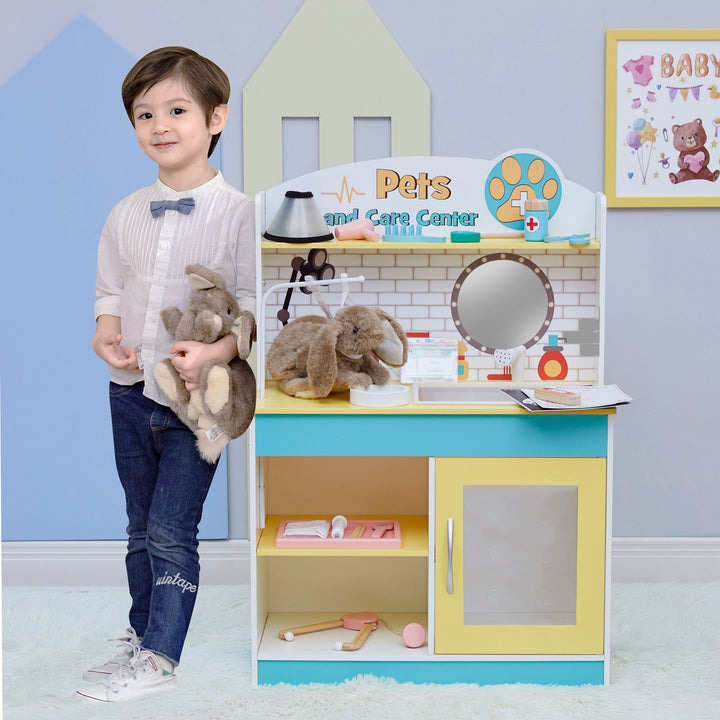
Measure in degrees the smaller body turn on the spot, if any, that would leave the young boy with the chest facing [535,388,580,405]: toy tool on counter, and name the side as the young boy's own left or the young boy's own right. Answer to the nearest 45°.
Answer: approximately 135° to the young boy's own left

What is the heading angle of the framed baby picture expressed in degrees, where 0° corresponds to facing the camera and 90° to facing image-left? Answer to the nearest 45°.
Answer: approximately 0°

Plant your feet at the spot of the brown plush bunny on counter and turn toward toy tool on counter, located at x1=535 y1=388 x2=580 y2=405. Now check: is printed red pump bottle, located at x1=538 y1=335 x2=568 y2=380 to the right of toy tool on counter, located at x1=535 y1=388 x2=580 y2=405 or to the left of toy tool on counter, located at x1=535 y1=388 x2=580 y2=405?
left

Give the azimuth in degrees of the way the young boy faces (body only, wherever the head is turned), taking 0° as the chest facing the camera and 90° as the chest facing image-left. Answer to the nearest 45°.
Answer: approximately 45°

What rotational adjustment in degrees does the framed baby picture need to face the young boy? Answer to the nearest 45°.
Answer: approximately 45° to its right

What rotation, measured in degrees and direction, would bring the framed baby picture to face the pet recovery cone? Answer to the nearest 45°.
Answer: approximately 45° to its right

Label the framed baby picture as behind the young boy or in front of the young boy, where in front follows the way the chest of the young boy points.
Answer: behind

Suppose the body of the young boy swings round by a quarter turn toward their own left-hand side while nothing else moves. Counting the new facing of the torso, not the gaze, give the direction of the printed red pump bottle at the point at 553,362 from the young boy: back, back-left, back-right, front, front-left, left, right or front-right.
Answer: front-left

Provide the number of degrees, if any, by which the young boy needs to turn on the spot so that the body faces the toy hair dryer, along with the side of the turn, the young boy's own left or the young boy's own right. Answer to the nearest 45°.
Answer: approximately 135° to the young boy's own left
